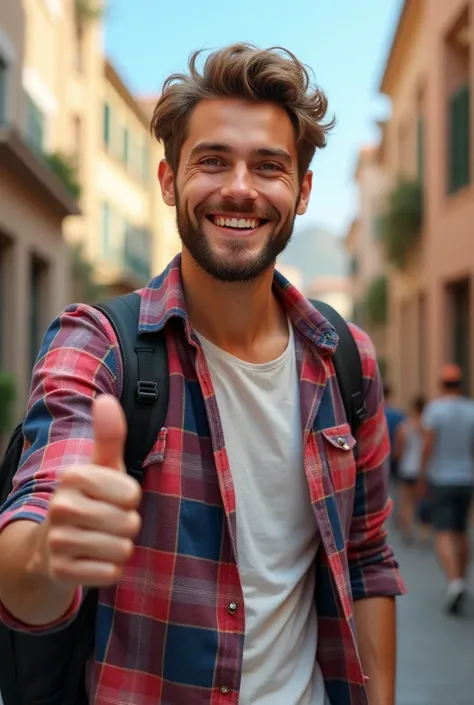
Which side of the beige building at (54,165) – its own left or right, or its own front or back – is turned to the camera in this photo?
right

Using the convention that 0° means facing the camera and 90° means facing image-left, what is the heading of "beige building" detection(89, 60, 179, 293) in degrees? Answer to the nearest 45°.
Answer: approximately 315°

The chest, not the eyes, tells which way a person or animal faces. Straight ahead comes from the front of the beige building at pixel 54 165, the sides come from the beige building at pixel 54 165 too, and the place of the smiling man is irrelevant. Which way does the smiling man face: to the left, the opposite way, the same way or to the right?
to the right

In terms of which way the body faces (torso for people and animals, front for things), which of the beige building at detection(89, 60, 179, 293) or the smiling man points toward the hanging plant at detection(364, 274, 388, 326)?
the beige building
